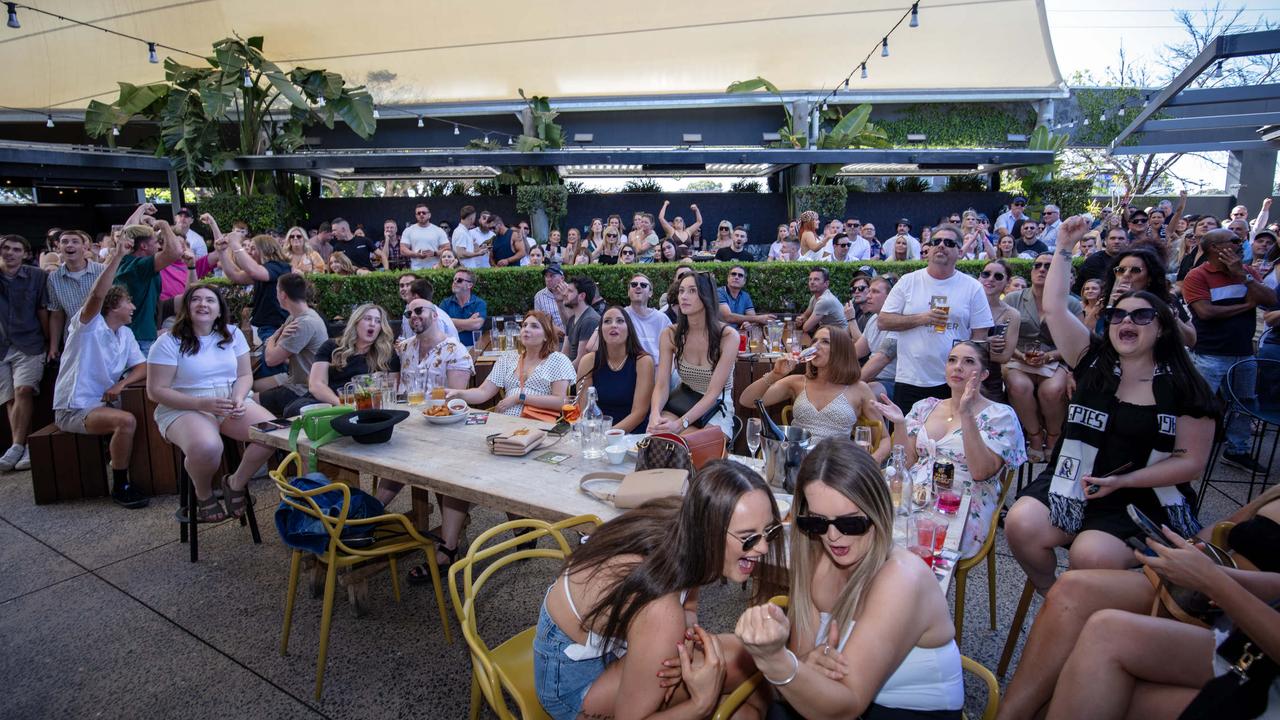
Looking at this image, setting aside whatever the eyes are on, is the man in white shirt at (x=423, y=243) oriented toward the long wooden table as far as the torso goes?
yes

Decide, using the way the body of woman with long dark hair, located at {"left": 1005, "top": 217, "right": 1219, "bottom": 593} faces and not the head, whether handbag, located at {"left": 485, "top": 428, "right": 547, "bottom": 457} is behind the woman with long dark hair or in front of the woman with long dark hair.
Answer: in front

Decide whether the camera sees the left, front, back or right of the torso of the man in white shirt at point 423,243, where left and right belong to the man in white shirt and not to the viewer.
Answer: front

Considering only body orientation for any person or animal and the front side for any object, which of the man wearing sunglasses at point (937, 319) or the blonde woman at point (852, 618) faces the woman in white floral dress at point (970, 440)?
the man wearing sunglasses

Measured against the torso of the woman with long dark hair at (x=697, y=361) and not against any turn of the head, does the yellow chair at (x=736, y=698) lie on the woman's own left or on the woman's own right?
on the woman's own left

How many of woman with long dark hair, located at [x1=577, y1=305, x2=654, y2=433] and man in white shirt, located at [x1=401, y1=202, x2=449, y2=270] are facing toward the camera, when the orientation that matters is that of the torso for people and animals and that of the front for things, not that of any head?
2

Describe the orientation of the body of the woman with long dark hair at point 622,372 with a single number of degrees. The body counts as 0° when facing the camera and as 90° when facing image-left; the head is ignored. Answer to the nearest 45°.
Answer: approximately 0°

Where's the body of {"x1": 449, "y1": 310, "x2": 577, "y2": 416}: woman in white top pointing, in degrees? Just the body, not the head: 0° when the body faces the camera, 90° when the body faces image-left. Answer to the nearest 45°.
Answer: approximately 45°

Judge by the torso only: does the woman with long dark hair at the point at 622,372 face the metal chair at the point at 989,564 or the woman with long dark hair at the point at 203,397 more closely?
the metal chair

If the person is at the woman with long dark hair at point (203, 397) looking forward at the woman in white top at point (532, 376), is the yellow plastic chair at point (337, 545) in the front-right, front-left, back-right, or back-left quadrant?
front-right
